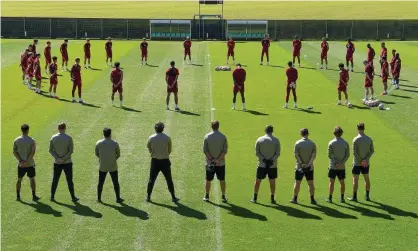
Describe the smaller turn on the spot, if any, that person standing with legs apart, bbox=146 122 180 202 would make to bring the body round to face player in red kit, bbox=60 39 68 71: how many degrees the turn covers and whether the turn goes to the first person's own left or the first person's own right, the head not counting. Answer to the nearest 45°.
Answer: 0° — they already face them

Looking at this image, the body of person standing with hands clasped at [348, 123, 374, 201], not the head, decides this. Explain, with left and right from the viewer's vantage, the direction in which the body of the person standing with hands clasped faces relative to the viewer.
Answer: facing away from the viewer

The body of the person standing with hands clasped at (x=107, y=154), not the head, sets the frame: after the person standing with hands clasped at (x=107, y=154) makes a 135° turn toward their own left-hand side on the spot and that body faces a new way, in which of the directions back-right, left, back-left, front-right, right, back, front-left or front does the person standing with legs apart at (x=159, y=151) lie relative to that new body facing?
back-left

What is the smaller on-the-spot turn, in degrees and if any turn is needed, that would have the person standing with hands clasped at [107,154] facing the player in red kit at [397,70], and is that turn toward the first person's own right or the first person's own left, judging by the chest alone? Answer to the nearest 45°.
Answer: approximately 45° to the first person's own right

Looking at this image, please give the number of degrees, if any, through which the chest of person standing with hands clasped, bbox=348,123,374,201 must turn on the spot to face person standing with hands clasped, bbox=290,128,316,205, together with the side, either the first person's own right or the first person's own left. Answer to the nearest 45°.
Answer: approximately 135° to the first person's own left

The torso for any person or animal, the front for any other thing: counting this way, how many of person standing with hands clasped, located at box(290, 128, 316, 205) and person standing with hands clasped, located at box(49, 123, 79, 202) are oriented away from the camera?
2

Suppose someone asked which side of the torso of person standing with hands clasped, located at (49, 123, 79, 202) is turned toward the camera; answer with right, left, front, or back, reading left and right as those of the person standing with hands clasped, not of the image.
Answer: back

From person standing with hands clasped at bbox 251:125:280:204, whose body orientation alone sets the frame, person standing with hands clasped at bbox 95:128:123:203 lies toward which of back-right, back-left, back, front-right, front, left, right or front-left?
left

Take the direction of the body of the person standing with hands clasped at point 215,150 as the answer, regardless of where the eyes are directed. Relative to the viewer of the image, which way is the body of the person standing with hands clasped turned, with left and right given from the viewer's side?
facing away from the viewer

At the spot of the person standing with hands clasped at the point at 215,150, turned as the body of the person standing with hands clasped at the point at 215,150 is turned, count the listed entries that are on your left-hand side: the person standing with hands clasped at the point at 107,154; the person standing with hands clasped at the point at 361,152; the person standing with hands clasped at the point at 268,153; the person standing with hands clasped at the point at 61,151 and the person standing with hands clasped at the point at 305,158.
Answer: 2

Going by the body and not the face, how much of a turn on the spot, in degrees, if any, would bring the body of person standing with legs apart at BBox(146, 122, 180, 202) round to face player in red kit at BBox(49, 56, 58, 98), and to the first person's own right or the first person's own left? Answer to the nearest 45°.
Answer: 0° — they already face them

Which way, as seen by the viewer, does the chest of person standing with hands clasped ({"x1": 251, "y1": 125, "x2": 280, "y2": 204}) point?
away from the camera

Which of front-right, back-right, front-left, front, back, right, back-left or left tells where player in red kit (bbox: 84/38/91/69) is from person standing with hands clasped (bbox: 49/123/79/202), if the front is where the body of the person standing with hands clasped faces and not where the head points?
front

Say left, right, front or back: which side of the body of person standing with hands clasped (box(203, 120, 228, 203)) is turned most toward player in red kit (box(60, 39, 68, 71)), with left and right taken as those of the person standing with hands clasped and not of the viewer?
front

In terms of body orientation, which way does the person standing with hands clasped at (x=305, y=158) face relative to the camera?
away from the camera

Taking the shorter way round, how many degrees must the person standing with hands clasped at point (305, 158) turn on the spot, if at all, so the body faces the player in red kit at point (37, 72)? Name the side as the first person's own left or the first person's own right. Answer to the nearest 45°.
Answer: approximately 45° to the first person's own left
